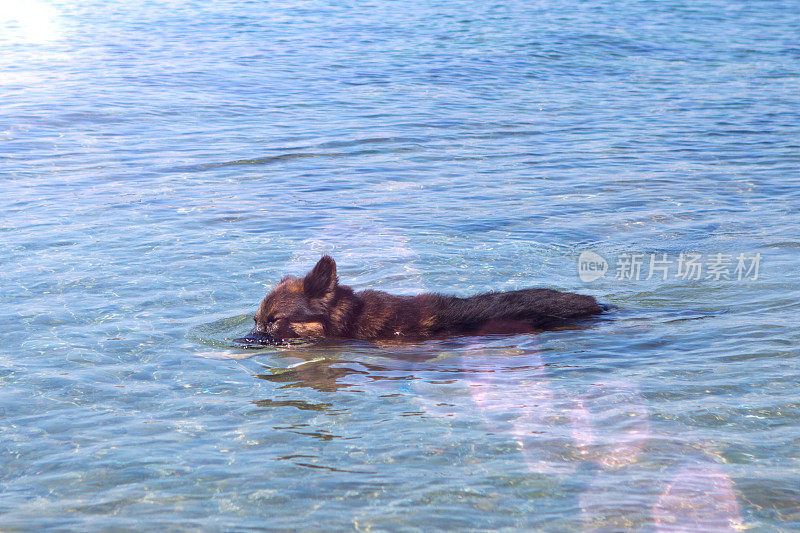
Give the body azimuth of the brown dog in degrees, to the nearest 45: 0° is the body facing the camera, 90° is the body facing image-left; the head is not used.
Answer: approximately 90°
